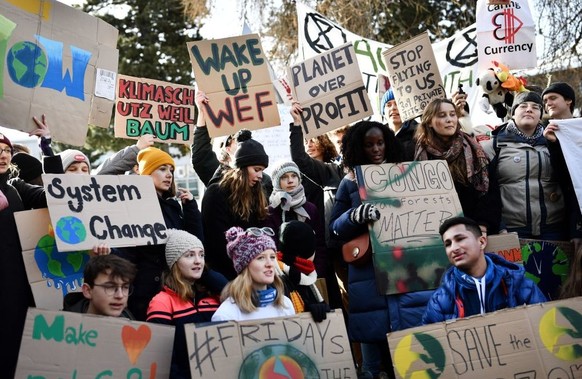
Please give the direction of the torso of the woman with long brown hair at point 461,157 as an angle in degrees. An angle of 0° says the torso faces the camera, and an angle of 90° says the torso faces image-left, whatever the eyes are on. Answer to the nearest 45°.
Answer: approximately 315°

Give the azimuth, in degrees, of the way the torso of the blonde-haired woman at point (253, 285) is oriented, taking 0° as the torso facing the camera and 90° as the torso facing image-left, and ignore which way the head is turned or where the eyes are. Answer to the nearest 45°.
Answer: approximately 315°

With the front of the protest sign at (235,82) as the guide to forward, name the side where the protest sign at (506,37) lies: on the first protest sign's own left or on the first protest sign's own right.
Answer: on the first protest sign's own left

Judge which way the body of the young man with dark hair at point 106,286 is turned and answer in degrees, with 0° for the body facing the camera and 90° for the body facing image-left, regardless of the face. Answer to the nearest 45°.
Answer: approximately 315°

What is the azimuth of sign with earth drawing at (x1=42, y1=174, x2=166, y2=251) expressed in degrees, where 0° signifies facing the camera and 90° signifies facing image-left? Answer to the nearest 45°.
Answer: approximately 0°

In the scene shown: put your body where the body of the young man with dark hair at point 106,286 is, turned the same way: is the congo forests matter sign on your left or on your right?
on your left
